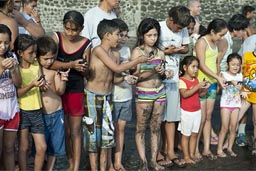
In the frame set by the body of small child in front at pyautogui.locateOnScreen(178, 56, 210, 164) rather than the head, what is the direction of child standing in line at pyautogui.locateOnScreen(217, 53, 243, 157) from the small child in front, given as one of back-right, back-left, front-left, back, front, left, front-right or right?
left

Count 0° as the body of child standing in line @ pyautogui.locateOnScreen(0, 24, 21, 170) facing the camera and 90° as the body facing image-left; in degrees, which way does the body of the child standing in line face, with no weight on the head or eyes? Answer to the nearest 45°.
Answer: approximately 0°

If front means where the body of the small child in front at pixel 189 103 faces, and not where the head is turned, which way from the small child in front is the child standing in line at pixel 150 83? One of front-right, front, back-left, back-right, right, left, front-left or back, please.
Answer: right

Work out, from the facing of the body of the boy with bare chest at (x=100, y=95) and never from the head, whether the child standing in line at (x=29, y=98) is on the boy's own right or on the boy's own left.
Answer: on the boy's own right

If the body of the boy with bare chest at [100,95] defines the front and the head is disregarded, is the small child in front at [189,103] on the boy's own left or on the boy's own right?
on the boy's own left

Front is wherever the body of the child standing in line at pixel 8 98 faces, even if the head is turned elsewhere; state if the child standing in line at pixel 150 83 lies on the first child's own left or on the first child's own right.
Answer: on the first child's own left

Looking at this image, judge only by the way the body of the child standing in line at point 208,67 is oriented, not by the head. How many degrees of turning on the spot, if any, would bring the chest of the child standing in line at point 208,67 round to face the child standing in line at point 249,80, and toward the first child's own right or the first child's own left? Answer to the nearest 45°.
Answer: approximately 90° to the first child's own left

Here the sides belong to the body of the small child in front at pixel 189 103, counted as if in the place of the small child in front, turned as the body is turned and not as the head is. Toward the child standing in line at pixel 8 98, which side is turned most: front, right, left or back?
right

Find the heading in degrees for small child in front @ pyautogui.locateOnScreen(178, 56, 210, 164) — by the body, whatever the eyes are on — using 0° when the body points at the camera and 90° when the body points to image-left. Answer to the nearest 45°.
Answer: approximately 315°
